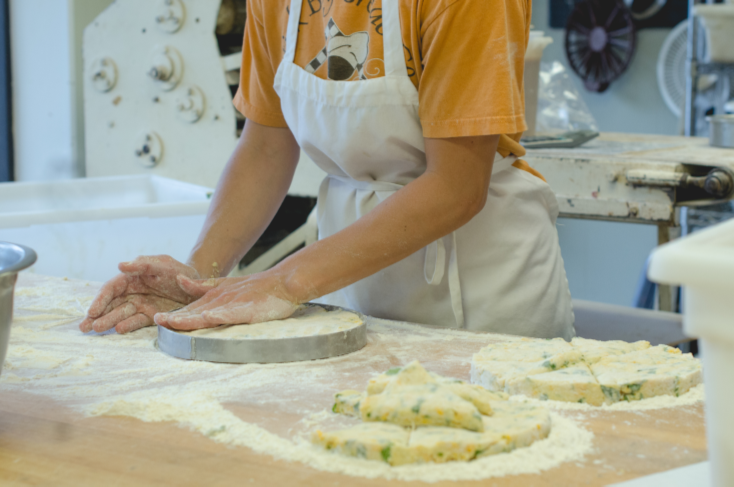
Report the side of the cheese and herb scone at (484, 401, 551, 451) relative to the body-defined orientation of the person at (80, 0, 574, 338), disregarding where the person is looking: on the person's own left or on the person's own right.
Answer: on the person's own left

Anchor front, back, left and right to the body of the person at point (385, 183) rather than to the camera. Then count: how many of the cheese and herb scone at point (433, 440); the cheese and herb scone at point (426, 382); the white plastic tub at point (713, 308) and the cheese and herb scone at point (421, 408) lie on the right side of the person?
0

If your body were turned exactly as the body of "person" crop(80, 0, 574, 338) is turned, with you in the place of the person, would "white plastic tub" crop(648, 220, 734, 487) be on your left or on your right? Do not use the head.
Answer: on your left

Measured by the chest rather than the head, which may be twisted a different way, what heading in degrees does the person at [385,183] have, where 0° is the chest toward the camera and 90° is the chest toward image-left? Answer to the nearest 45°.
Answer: approximately 45°

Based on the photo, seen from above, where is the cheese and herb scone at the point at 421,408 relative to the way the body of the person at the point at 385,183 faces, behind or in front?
in front

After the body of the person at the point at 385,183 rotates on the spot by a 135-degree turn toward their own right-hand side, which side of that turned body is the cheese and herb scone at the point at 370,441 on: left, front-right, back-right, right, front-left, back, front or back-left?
back

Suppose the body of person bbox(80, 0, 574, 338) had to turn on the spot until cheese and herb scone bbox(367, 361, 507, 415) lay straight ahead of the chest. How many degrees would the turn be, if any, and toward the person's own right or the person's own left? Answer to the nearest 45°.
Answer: approximately 45° to the person's own left

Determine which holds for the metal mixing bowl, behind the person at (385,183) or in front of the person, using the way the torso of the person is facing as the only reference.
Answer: in front

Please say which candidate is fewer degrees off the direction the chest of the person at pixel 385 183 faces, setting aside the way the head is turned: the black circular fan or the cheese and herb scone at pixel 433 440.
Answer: the cheese and herb scone
